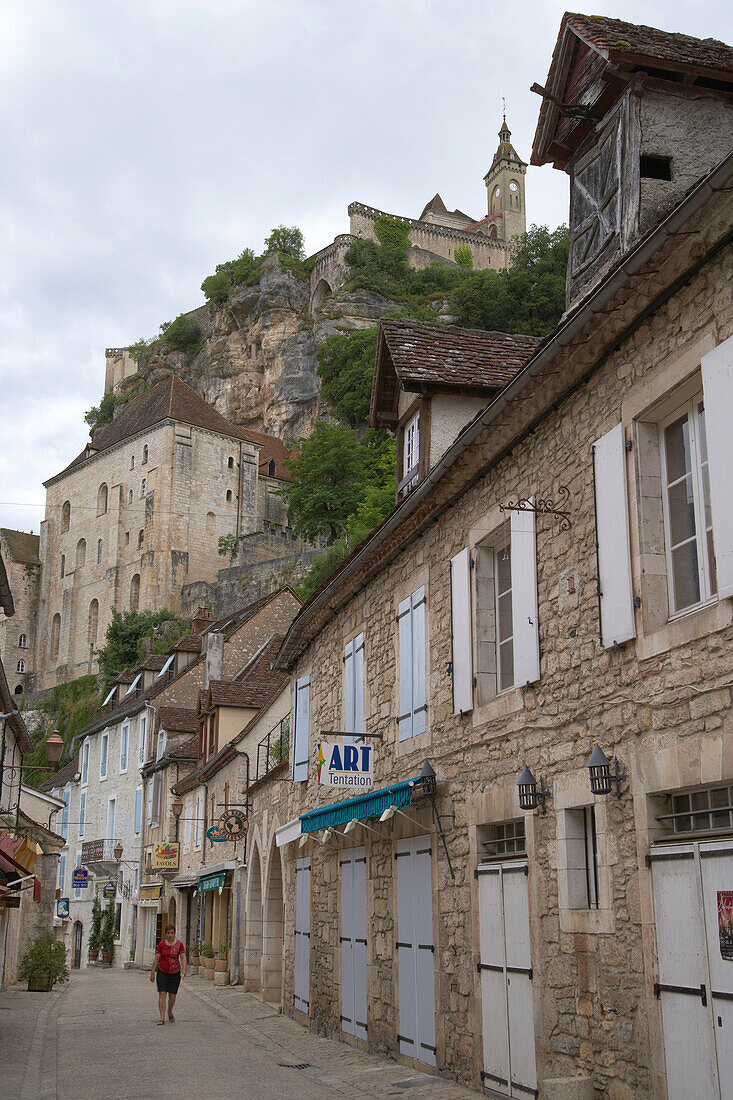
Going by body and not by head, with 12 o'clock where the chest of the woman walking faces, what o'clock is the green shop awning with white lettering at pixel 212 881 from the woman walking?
The green shop awning with white lettering is roughly at 6 o'clock from the woman walking.

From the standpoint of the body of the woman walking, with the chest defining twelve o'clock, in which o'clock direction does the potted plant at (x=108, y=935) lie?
The potted plant is roughly at 6 o'clock from the woman walking.

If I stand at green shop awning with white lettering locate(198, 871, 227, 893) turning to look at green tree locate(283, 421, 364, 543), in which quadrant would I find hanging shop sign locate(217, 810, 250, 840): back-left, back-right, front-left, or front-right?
back-right

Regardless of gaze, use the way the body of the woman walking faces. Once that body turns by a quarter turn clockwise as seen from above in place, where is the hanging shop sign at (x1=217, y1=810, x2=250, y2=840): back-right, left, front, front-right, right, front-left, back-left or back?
right

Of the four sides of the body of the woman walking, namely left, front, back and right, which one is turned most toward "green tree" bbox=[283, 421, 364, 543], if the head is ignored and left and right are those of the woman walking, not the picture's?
back

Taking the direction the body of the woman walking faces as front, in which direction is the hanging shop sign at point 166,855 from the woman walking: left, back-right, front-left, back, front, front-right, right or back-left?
back

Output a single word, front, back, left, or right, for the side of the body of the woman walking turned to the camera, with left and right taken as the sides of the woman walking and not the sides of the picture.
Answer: front

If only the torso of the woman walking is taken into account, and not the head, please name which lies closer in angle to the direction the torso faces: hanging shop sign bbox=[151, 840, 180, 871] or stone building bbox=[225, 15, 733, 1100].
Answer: the stone building

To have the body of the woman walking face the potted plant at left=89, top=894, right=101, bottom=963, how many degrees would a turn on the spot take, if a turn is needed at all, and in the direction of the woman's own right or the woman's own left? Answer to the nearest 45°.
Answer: approximately 180°
